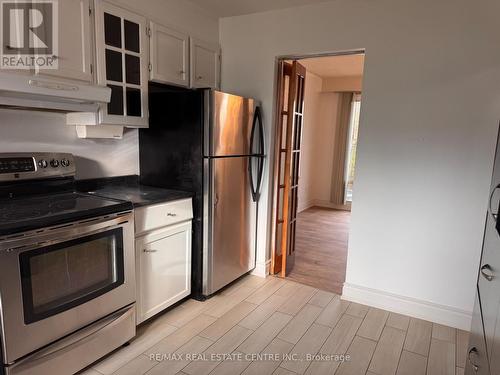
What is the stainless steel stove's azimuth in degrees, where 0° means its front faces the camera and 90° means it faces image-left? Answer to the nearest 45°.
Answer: approximately 315°

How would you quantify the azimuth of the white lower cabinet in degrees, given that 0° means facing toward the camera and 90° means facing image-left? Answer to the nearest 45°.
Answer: approximately 315°

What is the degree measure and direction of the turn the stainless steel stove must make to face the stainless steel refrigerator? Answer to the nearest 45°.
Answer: approximately 90° to its left

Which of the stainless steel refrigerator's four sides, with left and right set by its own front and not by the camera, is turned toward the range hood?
right

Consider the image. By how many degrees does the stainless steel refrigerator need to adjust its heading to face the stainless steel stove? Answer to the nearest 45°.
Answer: approximately 90° to its right

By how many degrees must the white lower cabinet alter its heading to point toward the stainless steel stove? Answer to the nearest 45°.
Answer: approximately 90° to its right

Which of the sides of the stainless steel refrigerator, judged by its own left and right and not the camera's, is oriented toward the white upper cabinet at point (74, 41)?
right

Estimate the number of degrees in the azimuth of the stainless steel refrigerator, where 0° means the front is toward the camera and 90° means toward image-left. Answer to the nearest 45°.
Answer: approximately 315°
